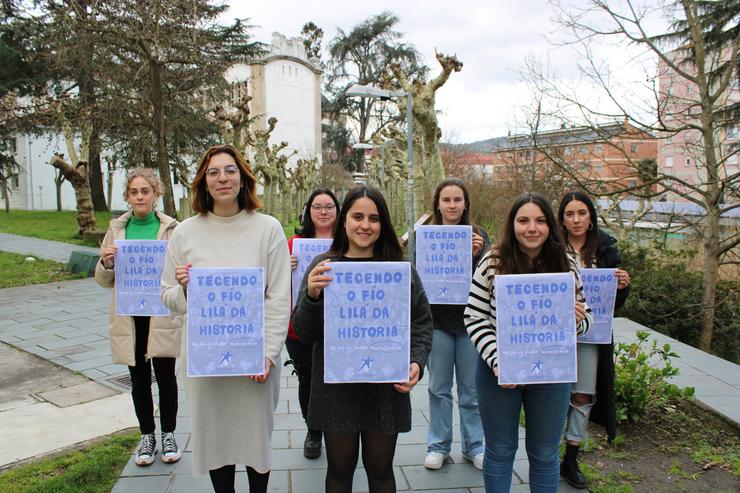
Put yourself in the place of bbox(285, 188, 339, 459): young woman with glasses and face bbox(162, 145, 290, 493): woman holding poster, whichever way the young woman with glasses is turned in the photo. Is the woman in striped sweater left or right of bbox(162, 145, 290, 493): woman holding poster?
left

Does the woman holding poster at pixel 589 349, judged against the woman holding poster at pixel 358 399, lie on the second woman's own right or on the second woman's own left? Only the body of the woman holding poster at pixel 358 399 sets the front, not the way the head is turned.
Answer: on the second woman's own left

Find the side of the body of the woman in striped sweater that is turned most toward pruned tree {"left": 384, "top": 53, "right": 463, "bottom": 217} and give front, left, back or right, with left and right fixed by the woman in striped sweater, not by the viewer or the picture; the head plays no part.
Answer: back

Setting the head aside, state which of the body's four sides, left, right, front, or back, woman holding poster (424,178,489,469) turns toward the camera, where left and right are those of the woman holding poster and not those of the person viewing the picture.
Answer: front

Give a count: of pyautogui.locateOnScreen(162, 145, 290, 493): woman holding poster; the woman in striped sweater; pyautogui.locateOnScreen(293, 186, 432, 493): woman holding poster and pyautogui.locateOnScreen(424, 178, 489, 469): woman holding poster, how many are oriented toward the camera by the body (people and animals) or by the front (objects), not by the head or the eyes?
4

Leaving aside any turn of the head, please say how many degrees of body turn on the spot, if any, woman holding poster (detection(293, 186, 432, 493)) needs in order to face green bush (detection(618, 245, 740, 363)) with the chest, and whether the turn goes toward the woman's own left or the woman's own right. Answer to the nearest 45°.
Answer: approximately 135° to the woman's own left

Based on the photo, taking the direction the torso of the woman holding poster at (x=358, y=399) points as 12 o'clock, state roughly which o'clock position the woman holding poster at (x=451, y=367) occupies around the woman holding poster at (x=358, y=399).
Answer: the woman holding poster at (x=451, y=367) is roughly at 7 o'clock from the woman holding poster at (x=358, y=399).

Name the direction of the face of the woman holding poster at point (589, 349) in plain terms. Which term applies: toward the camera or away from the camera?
toward the camera

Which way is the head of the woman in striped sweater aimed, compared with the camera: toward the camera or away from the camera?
toward the camera

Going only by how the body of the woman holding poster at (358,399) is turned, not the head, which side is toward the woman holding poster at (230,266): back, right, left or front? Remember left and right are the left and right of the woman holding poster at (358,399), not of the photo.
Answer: right

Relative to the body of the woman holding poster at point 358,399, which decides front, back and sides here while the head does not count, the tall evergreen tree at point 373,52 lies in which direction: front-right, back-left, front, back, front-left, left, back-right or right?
back

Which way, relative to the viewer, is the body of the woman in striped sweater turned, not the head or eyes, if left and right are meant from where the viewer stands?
facing the viewer

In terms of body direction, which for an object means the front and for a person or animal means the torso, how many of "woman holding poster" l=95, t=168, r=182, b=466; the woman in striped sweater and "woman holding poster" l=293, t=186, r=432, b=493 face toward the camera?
3

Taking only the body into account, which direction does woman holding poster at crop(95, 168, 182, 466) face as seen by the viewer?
toward the camera

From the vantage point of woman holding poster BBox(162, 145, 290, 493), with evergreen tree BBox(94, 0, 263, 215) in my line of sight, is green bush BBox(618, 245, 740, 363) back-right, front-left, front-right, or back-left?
front-right

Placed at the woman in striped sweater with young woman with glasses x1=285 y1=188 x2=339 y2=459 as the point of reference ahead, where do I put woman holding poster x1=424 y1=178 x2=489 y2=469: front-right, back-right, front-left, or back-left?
front-right

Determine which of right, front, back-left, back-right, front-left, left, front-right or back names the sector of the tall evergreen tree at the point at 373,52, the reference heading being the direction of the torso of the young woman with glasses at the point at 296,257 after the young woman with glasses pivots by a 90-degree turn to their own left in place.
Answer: left

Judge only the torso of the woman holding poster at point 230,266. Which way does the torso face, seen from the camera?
toward the camera
